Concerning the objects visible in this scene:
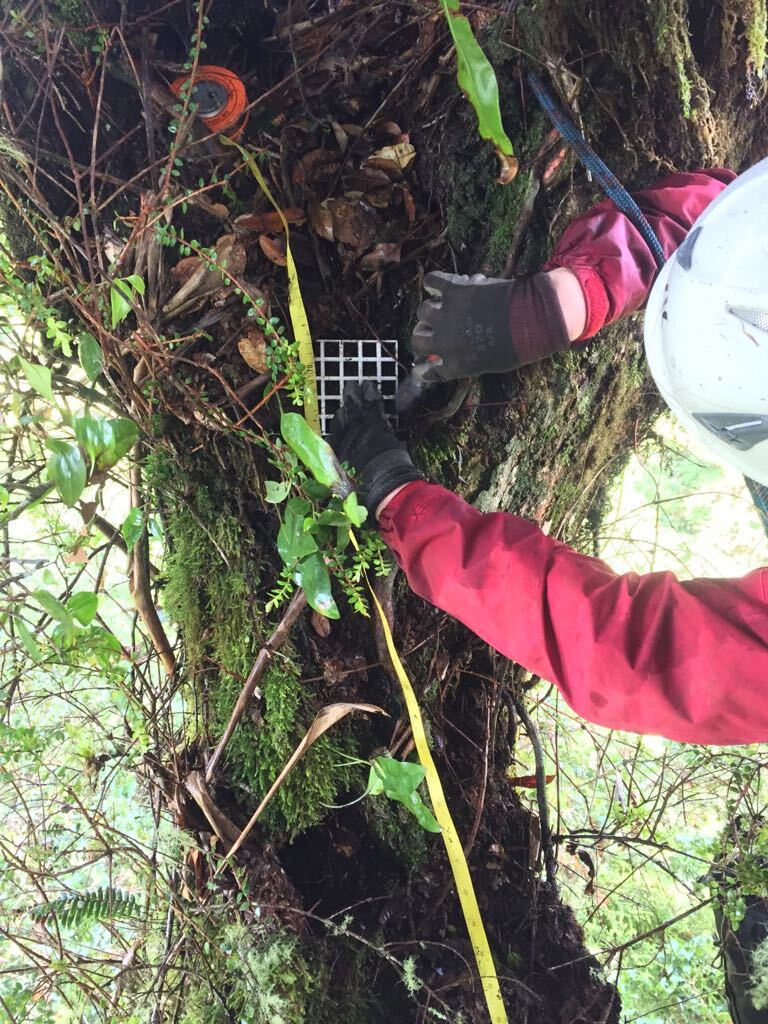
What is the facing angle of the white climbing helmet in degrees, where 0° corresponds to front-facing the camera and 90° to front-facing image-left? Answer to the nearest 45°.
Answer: approximately 90°
